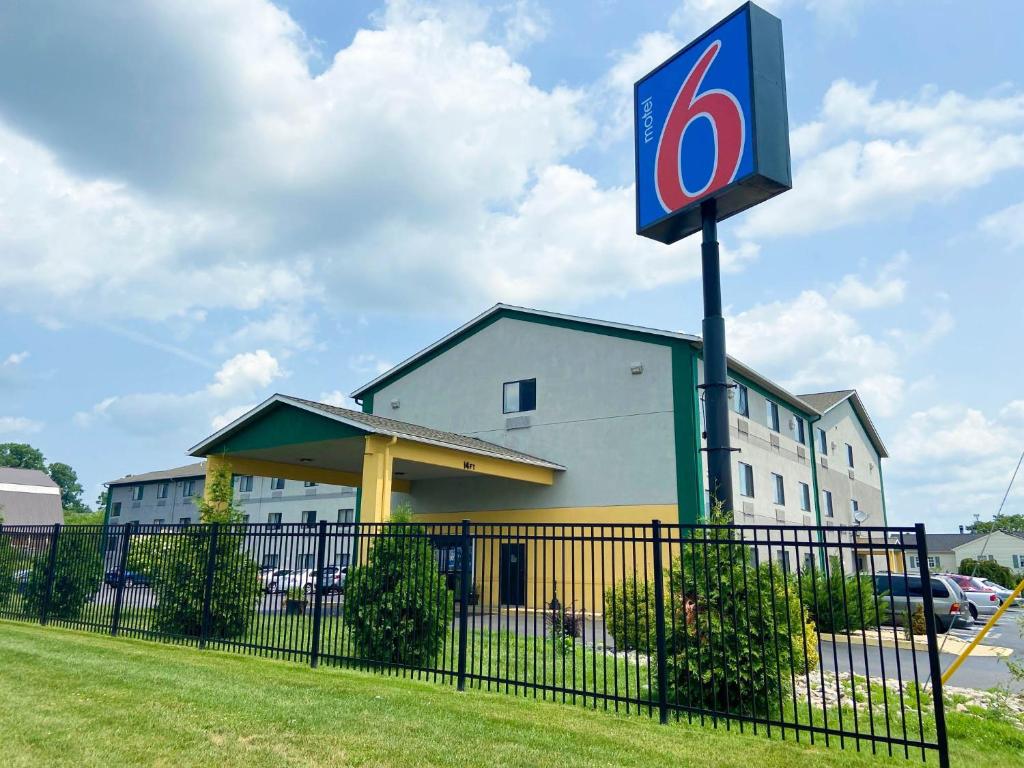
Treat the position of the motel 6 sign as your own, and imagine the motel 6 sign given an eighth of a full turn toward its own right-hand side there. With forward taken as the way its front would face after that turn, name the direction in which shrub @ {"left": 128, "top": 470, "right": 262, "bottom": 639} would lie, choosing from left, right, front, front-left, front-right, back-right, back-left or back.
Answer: front
